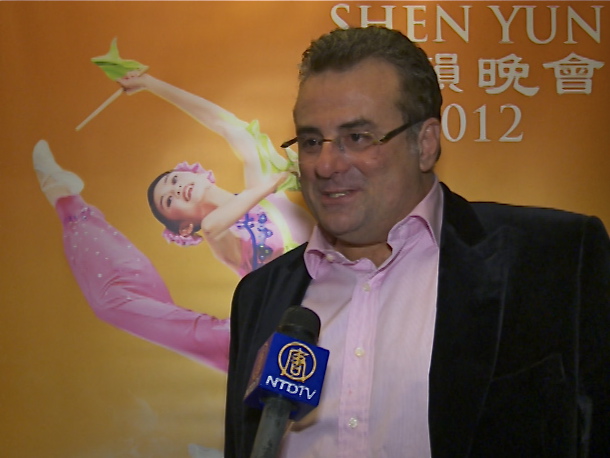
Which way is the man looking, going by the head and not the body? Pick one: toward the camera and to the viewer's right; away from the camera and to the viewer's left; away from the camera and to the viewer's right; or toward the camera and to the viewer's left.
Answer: toward the camera and to the viewer's left
